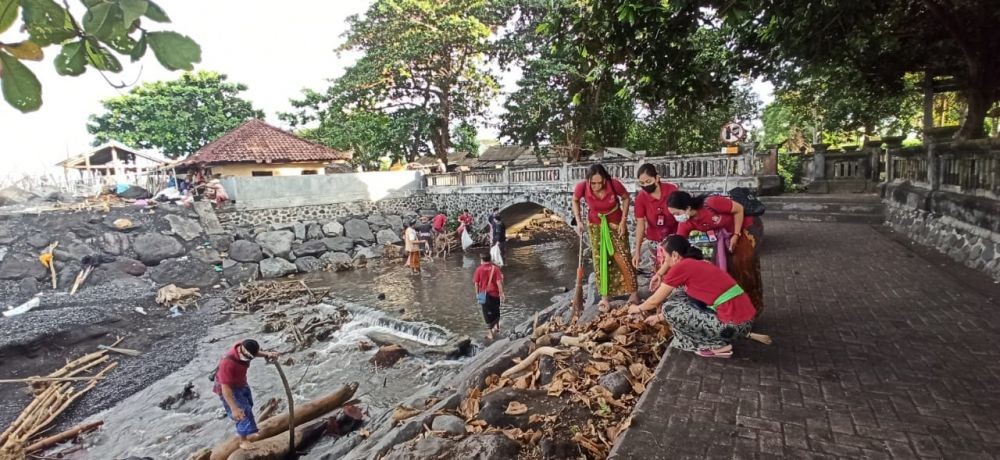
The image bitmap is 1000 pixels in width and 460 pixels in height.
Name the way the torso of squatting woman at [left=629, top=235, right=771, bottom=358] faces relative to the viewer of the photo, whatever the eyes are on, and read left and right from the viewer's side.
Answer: facing to the left of the viewer

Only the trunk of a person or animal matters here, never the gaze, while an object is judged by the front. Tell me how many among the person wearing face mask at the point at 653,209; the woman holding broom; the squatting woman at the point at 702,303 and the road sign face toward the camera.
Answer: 3

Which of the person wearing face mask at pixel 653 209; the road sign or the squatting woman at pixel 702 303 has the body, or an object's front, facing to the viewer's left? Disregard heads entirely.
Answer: the squatting woman

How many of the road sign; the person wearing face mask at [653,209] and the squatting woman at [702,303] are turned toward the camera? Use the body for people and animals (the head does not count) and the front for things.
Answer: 2

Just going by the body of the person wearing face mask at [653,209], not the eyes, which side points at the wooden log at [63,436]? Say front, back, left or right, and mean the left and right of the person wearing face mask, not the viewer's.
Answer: right

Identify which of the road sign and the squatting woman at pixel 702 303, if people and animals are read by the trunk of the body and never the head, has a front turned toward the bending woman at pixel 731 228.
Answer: the road sign

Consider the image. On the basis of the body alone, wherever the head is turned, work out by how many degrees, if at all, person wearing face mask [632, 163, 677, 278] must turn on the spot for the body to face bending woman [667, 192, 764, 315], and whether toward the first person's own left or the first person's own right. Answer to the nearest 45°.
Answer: approximately 45° to the first person's own left

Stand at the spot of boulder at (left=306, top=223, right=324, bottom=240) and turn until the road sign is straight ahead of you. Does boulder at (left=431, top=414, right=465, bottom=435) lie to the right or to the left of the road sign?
right

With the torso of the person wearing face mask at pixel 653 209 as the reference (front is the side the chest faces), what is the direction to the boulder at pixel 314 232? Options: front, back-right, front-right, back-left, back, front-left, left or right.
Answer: back-right

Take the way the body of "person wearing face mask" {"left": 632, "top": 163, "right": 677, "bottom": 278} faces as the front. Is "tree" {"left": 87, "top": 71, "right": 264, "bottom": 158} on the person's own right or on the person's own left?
on the person's own right

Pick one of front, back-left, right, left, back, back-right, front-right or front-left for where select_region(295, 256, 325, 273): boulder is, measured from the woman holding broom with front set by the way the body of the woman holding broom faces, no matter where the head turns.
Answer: back-right
